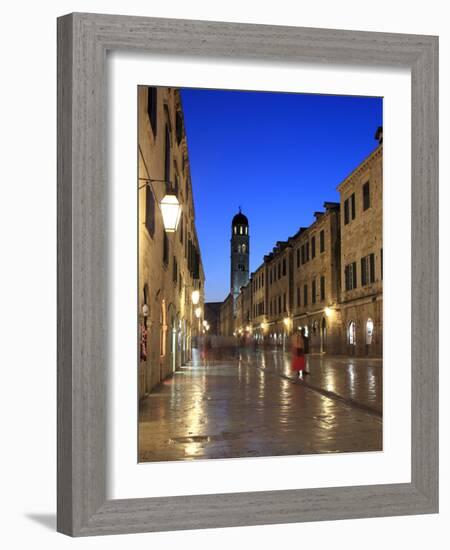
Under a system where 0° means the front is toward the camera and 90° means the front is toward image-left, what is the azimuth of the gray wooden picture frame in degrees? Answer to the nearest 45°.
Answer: approximately 315°
